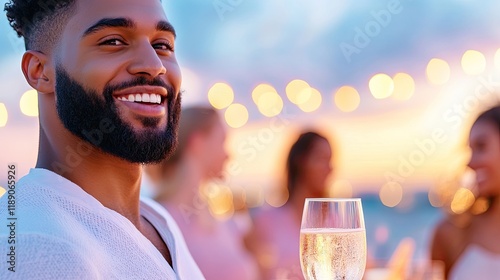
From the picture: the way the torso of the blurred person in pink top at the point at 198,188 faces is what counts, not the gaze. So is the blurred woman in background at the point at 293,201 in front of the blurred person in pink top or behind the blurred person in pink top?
in front

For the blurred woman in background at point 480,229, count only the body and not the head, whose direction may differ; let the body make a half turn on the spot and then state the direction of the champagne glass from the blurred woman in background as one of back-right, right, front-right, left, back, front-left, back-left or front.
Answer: back-right

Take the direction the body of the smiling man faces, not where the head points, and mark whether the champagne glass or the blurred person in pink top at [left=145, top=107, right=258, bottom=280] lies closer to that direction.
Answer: the champagne glass

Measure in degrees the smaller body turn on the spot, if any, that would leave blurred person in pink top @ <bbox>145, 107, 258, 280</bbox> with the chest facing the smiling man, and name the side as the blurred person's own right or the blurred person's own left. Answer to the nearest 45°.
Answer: approximately 90° to the blurred person's own right

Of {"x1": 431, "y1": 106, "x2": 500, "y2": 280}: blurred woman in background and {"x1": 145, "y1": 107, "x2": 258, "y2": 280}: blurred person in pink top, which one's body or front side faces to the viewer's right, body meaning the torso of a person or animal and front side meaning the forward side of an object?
the blurred person in pink top

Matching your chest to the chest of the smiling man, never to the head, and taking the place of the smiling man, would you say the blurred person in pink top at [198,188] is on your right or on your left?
on your left

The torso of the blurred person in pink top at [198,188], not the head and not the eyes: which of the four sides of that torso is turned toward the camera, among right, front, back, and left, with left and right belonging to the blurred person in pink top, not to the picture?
right

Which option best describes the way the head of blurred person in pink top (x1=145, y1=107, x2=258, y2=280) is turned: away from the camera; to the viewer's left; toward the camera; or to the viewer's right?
to the viewer's right

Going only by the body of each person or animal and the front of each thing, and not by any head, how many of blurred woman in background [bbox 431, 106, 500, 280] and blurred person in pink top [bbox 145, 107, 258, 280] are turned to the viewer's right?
1

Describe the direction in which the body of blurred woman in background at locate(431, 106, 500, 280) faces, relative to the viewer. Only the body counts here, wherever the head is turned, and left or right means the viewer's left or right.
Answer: facing the viewer and to the left of the viewer

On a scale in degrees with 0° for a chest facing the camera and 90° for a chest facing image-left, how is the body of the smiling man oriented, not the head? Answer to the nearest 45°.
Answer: approximately 315°
